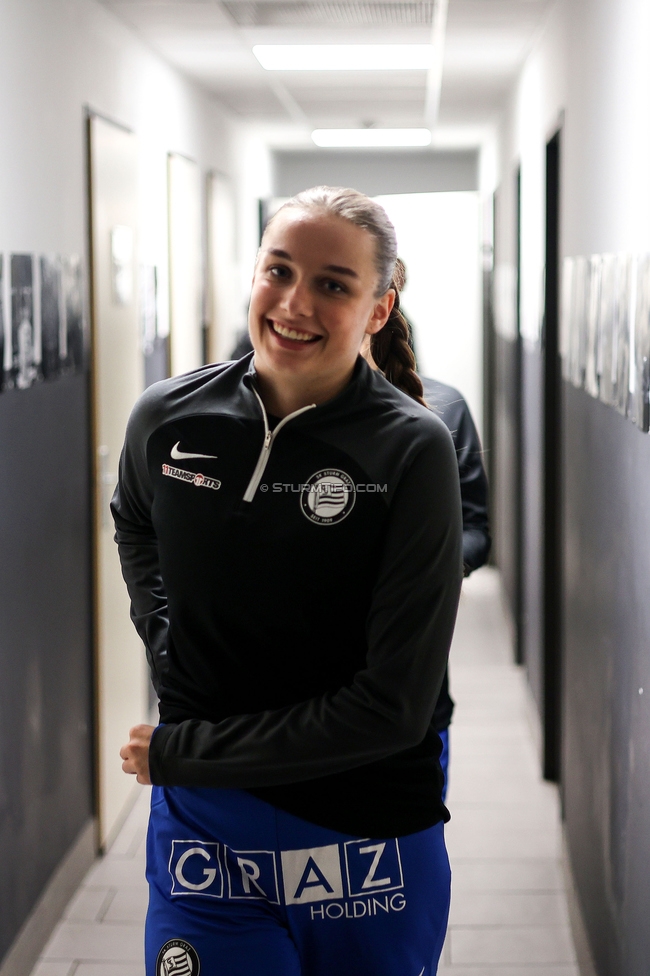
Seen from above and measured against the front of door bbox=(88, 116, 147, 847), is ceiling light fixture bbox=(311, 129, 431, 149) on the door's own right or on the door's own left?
on the door's own left

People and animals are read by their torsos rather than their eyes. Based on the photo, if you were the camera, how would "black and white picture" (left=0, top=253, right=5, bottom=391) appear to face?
facing to the right of the viewer

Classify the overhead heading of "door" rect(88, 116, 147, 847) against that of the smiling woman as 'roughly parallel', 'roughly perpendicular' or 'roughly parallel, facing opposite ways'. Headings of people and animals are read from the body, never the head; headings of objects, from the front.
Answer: roughly perpendicular

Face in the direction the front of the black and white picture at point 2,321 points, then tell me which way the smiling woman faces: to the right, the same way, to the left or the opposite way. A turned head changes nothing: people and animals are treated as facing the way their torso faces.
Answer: to the right

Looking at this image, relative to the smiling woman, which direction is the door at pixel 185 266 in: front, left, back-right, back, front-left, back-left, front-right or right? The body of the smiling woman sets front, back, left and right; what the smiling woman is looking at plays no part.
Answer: back

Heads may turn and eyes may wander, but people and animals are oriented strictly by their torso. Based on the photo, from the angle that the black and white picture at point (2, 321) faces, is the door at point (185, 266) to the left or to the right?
on its left

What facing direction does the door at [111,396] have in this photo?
to the viewer's right
